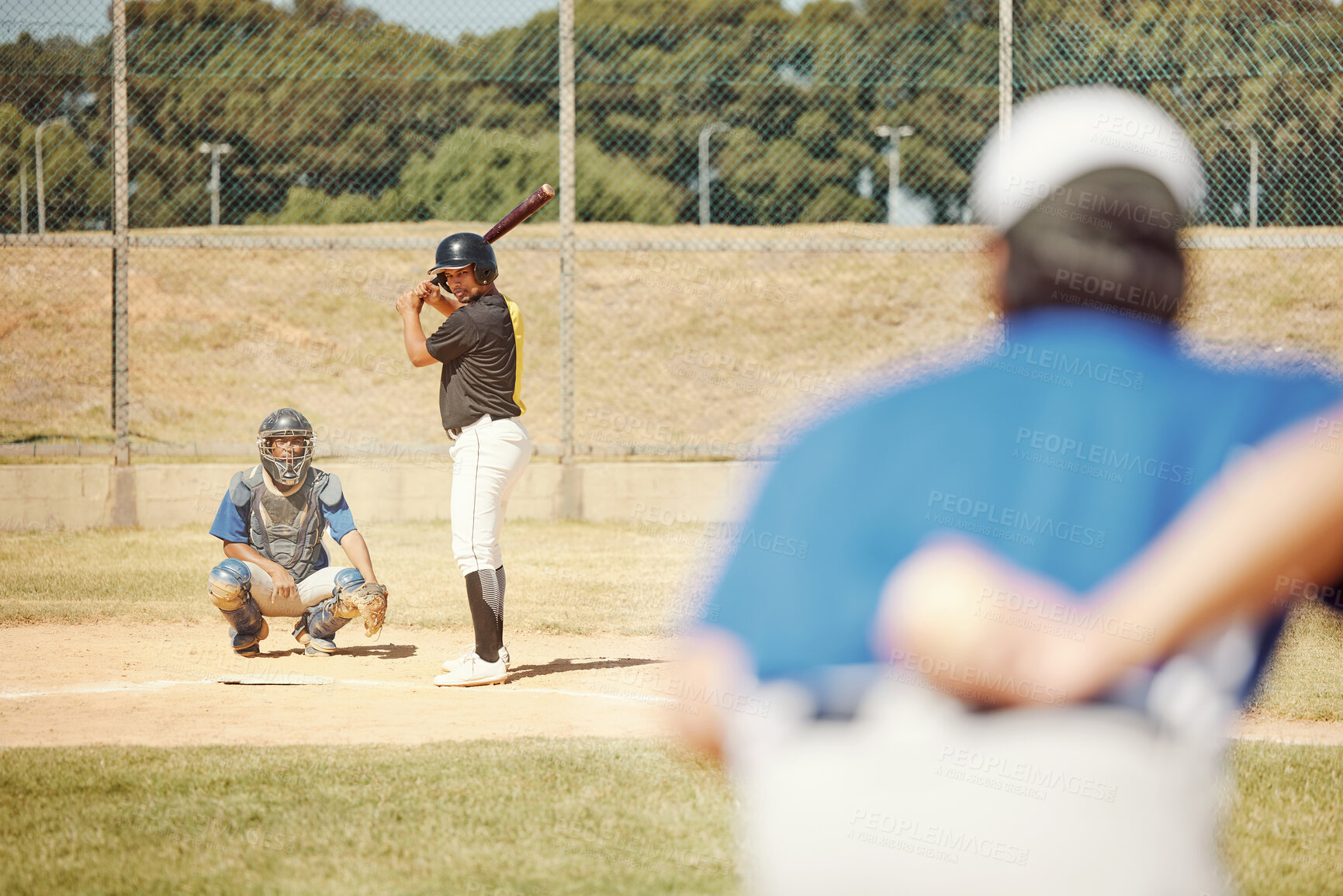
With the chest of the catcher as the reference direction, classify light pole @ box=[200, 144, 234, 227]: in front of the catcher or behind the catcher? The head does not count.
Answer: behind

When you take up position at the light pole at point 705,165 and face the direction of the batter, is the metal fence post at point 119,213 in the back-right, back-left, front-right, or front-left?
front-right

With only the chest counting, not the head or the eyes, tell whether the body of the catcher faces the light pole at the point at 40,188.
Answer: no

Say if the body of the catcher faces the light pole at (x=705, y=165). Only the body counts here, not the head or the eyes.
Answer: no

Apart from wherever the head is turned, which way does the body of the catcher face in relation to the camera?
toward the camera

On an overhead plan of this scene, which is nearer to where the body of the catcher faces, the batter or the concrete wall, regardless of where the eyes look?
the batter

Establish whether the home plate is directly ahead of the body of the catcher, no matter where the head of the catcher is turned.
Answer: yes

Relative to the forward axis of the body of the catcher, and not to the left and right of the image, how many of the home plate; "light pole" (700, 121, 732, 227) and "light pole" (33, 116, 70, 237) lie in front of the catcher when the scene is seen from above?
1

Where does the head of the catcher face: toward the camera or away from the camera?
toward the camera

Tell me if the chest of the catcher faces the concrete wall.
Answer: no

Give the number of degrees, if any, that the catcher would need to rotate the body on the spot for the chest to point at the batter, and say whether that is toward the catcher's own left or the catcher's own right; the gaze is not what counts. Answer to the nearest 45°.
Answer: approximately 45° to the catcher's own left

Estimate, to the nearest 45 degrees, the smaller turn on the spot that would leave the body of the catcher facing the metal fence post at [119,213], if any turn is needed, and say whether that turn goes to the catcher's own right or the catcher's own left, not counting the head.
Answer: approximately 180°

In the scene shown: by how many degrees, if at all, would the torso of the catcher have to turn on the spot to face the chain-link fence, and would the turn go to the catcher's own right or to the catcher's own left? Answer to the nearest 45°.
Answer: approximately 180°

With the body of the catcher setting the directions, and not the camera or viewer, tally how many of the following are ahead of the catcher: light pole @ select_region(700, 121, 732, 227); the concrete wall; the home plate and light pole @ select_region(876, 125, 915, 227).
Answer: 1
